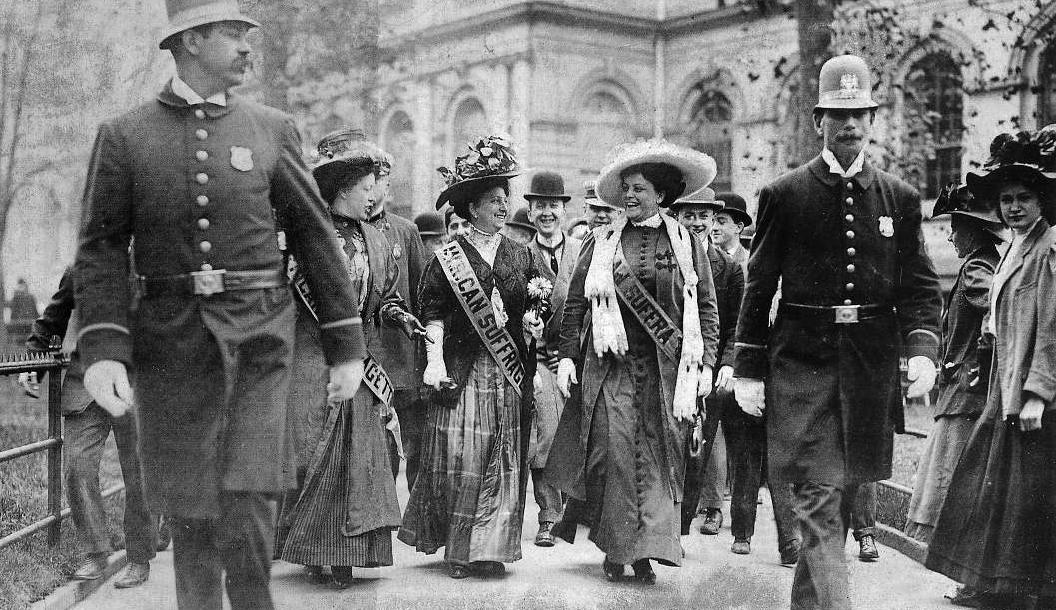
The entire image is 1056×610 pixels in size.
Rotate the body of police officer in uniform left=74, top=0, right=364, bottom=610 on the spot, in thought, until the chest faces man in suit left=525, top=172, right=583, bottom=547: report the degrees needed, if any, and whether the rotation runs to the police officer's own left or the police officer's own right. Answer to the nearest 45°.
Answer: approximately 135° to the police officer's own left

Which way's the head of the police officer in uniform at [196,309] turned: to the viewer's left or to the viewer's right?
to the viewer's right

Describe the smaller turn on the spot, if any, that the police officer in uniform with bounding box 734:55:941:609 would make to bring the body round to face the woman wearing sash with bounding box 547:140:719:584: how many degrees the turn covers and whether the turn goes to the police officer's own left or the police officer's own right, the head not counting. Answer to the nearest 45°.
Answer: approximately 135° to the police officer's own right

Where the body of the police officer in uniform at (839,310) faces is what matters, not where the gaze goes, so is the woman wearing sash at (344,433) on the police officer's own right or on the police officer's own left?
on the police officer's own right

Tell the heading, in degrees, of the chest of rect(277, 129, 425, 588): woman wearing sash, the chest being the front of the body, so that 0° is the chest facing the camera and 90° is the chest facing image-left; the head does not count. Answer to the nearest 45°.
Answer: approximately 315°

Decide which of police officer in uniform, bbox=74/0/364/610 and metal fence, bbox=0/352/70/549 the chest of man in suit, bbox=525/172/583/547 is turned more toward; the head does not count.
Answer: the police officer in uniform

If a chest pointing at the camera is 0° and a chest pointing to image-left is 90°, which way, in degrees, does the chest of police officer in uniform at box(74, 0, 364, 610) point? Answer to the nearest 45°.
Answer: approximately 0°

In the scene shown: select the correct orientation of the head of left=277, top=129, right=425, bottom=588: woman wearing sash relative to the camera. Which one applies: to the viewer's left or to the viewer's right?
to the viewer's right

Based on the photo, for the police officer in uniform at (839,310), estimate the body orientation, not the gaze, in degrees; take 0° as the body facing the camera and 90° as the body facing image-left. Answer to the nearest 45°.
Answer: approximately 0°

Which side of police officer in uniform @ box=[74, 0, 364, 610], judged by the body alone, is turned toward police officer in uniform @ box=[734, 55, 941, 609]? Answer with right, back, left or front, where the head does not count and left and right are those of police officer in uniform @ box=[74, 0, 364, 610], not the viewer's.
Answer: left
